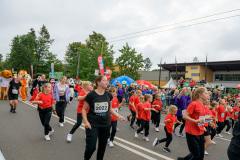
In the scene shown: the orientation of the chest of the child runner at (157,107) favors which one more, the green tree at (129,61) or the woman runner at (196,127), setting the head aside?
the woman runner

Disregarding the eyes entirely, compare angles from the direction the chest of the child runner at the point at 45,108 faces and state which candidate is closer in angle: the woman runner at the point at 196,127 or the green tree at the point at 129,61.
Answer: the woman runner

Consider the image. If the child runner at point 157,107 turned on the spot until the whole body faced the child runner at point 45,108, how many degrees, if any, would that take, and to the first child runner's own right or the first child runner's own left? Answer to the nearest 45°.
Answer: approximately 90° to the first child runner's own right

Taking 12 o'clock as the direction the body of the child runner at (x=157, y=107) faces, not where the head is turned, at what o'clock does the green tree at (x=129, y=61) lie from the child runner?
The green tree is roughly at 7 o'clock from the child runner.

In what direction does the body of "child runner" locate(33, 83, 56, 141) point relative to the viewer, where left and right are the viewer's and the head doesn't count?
facing the viewer and to the right of the viewer

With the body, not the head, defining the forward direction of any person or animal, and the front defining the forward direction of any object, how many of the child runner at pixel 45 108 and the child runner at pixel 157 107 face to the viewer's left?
0

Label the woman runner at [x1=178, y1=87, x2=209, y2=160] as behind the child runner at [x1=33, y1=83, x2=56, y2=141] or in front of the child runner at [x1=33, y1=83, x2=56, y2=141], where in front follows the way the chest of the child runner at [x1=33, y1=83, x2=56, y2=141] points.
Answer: in front

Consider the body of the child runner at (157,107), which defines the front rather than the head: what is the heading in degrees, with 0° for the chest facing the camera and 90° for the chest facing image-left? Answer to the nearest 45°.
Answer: approximately 315°

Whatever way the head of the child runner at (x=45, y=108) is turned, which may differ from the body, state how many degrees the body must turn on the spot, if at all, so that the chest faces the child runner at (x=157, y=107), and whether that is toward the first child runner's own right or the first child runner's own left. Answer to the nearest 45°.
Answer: approximately 45° to the first child runner's own left
